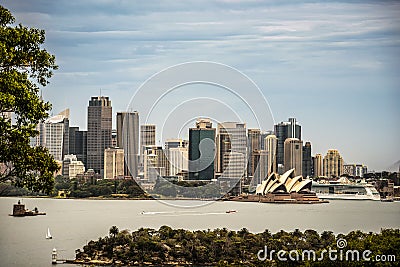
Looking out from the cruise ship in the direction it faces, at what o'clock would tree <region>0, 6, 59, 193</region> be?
The tree is roughly at 9 o'clock from the cruise ship.

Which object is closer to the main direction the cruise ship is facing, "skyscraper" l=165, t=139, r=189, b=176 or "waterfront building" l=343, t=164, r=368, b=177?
the skyscraper

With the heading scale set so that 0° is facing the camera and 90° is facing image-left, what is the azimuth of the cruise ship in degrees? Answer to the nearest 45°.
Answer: approximately 90°

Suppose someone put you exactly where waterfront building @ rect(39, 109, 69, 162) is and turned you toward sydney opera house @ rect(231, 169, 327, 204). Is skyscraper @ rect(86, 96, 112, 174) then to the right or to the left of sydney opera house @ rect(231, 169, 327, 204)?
left
